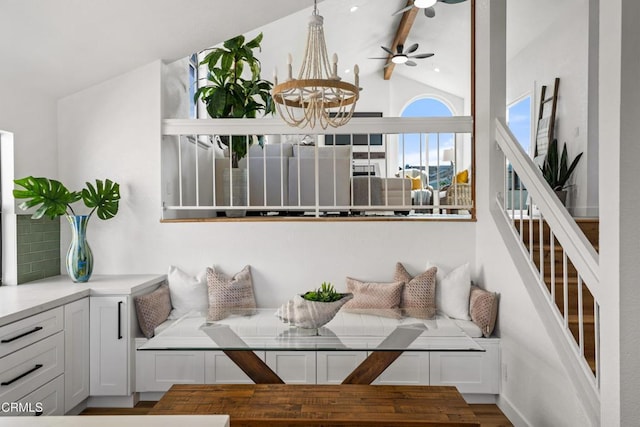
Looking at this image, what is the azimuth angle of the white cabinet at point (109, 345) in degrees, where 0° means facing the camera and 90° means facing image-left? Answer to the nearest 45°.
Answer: approximately 0°

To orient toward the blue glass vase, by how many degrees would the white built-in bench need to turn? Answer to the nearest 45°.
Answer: approximately 90° to its right

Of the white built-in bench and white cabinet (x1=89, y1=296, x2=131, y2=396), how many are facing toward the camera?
2

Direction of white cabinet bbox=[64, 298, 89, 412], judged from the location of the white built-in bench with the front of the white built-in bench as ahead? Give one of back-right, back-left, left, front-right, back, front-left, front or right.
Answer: right

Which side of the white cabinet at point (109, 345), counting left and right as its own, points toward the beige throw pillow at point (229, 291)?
left

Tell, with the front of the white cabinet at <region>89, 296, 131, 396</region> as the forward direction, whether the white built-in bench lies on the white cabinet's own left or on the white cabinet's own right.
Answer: on the white cabinet's own left
